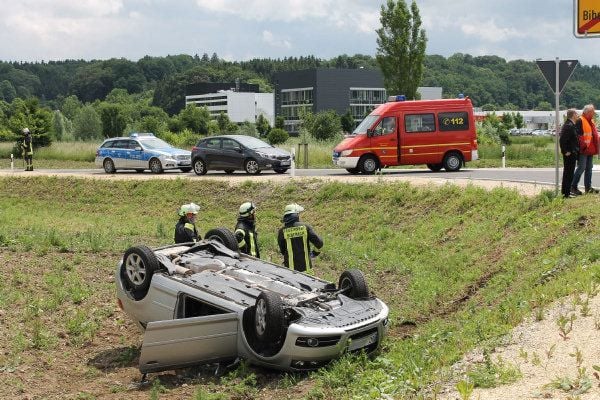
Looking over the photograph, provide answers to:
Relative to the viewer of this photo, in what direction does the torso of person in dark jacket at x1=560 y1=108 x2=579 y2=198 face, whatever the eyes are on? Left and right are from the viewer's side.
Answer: facing to the right of the viewer

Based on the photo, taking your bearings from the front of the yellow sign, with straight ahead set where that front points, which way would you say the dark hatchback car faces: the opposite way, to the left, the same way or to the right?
to the left

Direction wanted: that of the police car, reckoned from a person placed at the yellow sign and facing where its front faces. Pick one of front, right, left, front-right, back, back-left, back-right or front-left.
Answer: back-right

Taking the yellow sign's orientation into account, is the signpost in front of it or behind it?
behind

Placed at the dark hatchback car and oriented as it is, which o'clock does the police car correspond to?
The police car is roughly at 6 o'clock from the dark hatchback car.

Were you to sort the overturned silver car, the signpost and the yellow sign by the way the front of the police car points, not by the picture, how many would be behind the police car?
0

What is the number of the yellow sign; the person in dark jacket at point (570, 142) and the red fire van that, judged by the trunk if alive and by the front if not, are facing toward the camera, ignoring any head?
1

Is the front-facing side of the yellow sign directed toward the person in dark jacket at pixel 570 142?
no

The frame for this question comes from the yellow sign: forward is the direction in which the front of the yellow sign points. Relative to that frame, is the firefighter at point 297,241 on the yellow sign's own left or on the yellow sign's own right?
on the yellow sign's own right

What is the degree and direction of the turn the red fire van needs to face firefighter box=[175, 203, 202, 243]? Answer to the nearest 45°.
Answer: approximately 90° to its left

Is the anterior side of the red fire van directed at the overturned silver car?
no

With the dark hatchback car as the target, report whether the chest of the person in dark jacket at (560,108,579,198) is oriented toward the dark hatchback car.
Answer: no

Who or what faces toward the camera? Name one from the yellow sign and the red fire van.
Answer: the yellow sign

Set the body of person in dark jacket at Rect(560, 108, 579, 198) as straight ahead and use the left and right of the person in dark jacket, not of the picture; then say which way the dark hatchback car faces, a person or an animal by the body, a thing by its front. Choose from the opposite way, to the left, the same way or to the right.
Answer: the same way

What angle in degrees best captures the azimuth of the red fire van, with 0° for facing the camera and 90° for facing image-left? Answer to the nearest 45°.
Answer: approximately 90°

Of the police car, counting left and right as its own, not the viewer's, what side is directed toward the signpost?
front
